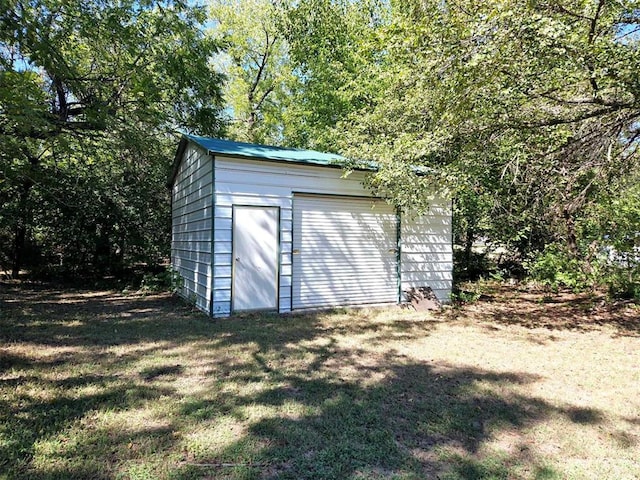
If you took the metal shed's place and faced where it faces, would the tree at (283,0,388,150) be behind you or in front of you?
behind

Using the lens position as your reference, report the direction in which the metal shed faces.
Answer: facing the viewer

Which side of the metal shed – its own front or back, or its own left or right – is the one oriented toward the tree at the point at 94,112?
right

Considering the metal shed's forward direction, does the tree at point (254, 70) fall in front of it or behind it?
behind

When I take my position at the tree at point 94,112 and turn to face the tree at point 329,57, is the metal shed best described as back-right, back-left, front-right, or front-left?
front-right
